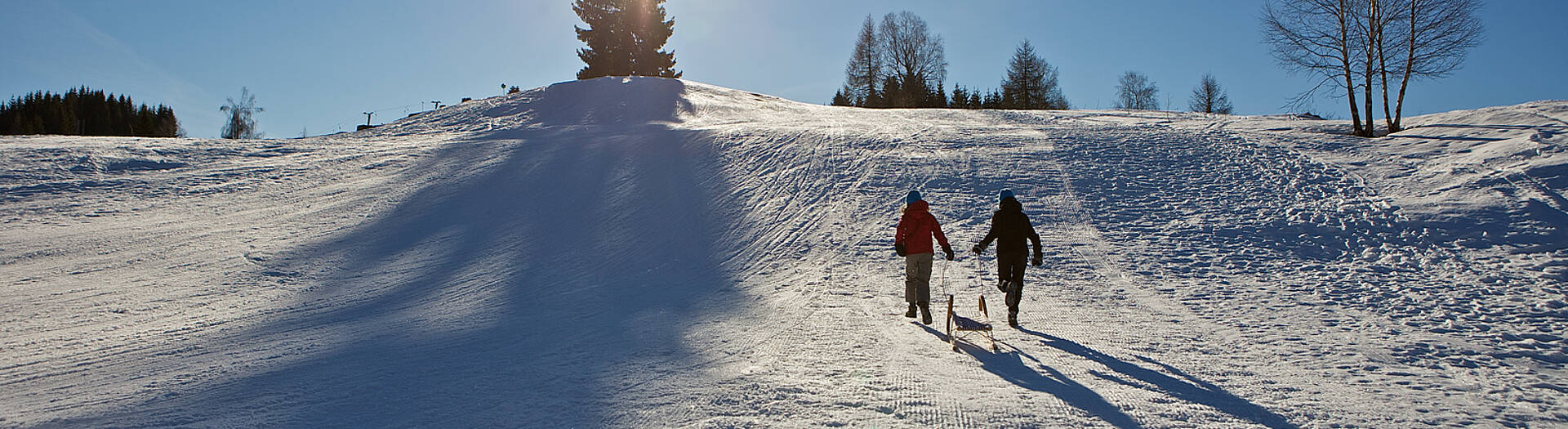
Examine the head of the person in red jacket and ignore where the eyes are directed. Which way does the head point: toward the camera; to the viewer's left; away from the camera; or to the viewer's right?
away from the camera

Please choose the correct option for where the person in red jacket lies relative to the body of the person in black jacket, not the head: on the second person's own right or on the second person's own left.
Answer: on the second person's own left

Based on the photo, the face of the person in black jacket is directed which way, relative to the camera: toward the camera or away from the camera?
away from the camera

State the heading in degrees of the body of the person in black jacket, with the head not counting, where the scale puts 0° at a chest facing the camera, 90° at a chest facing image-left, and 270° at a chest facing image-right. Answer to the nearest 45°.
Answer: approximately 180°
